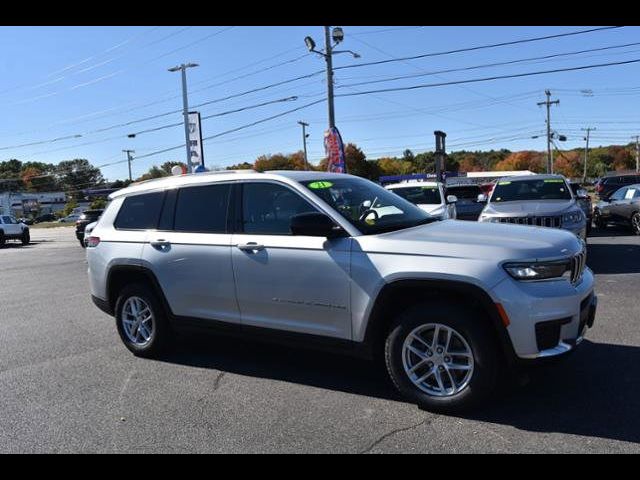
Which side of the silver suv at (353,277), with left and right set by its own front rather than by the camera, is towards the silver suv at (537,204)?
left

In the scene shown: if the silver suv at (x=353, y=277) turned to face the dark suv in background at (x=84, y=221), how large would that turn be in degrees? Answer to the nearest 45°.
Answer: approximately 180°

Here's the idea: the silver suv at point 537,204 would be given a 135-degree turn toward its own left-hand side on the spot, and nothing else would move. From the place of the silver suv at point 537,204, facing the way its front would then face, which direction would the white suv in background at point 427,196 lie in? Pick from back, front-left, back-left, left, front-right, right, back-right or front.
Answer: left

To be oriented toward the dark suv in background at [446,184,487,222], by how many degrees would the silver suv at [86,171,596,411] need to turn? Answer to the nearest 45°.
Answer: approximately 135° to its left

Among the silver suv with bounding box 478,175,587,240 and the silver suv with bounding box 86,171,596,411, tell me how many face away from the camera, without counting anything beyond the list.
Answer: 0

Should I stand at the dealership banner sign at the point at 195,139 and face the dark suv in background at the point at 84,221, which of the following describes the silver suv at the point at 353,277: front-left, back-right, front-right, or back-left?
front-left

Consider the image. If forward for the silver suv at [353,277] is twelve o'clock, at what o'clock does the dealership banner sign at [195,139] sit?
The dealership banner sign is roughly at 7 o'clock from the silver suv.

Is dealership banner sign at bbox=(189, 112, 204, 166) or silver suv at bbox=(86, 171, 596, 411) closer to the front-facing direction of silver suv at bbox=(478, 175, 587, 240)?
the silver suv

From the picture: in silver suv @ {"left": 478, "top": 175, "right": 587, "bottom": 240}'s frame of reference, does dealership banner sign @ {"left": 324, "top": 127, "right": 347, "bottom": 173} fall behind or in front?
behind

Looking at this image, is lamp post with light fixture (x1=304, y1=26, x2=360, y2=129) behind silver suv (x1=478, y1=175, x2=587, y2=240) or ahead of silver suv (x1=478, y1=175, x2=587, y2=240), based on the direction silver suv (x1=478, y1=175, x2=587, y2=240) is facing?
behind

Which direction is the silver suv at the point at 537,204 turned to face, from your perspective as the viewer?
facing the viewer

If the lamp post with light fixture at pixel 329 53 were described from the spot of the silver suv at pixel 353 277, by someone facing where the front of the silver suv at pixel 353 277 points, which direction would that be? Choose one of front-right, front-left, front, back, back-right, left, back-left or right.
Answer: back-left
